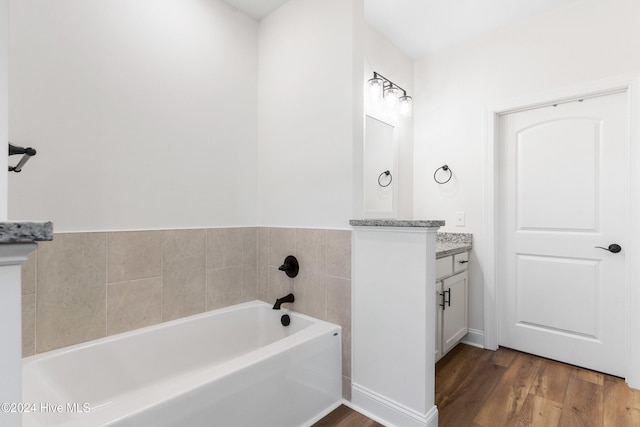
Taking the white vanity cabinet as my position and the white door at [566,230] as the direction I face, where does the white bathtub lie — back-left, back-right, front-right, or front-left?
back-right

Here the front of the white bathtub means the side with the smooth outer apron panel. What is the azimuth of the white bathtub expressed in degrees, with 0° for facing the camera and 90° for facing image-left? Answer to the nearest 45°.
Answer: approximately 315°

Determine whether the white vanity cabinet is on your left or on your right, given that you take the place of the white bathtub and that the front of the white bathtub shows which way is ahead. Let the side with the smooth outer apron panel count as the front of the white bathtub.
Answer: on your left

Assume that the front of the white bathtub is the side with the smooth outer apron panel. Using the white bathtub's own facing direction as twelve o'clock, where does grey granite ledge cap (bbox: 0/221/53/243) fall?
The grey granite ledge cap is roughly at 2 o'clock from the white bathtub.

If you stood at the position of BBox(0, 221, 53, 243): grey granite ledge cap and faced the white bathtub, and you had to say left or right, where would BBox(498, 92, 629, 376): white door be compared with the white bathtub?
right
